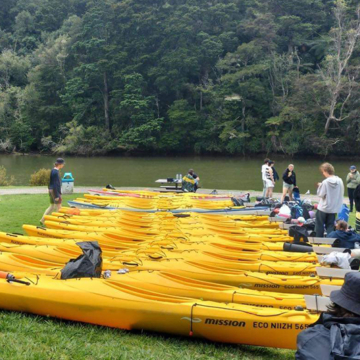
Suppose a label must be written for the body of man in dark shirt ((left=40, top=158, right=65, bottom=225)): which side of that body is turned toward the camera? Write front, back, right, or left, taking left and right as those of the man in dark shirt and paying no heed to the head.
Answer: right

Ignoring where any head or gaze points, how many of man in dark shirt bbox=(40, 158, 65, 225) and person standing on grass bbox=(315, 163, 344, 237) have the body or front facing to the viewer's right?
1

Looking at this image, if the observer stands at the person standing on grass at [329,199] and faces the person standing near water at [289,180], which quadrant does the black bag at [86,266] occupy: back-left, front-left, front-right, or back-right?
back-left

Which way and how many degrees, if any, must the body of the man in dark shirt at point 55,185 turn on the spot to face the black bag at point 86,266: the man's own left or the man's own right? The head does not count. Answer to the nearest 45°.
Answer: approximately 90° to the man's own right

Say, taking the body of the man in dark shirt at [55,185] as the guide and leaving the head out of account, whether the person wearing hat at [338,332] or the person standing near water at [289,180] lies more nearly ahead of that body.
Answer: the person standing near water

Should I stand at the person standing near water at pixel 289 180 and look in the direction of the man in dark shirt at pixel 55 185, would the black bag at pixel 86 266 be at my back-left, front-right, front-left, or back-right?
front-left

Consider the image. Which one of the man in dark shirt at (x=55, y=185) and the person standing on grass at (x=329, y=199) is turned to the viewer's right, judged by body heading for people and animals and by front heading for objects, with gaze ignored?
the man in dark shirt

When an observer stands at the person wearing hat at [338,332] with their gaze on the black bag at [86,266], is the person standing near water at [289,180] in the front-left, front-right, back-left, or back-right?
front-right

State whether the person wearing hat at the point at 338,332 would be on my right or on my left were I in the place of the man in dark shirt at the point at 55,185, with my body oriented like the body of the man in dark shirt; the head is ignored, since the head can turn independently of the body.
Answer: on my right

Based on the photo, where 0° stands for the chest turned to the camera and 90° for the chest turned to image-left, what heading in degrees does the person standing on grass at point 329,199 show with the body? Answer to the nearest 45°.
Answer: approximately 135°

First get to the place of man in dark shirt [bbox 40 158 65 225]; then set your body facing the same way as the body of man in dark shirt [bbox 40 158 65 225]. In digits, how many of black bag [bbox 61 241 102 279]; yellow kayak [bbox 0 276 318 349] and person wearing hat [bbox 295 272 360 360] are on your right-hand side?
3

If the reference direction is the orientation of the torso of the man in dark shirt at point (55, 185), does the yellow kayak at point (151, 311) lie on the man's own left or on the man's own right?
on the man's own right
